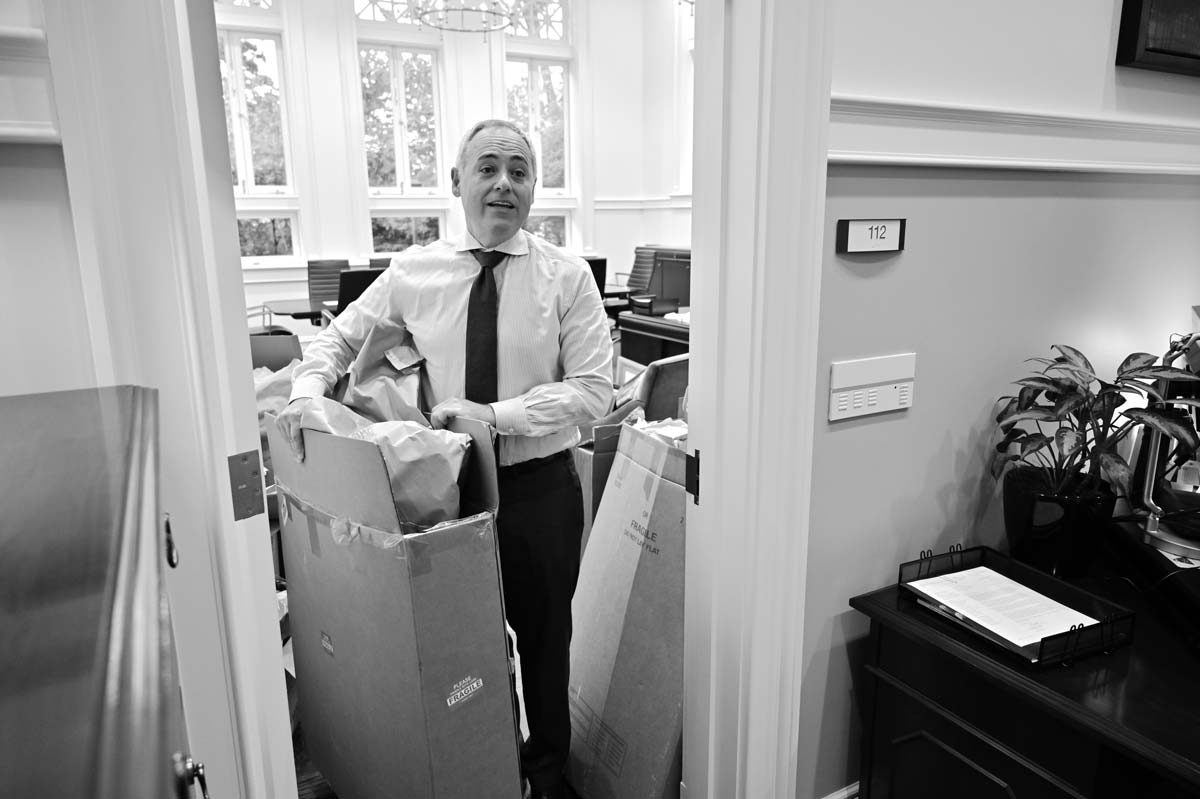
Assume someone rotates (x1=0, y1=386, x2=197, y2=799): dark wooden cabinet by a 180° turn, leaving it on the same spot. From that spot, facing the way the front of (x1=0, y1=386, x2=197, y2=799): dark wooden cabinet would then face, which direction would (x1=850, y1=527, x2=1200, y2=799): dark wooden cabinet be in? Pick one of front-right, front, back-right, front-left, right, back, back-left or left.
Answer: back

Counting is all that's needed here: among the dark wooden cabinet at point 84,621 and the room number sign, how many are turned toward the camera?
1

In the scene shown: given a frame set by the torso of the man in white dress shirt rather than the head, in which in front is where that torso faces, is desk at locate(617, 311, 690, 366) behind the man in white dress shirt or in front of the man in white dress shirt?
behind

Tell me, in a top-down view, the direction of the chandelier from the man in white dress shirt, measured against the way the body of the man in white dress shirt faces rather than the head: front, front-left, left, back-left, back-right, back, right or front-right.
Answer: back

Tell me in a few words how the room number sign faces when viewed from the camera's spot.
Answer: facing the viewer

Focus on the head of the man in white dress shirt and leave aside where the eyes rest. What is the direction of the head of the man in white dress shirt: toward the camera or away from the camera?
toward the camera

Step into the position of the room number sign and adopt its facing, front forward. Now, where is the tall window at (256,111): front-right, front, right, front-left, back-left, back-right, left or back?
back-right

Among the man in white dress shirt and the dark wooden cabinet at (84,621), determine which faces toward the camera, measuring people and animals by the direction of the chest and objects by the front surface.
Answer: the man in white dress shirt

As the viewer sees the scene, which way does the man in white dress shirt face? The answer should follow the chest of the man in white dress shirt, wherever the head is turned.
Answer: toward the camera

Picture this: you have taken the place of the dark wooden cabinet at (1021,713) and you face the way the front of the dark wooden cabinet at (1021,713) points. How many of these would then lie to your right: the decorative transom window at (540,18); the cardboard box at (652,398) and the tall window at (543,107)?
3

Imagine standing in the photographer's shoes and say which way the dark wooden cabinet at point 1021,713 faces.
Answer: facing the viewer and to the left of the viewer

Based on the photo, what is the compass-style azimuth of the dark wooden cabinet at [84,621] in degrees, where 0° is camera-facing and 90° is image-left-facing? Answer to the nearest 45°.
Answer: approximately 270°
